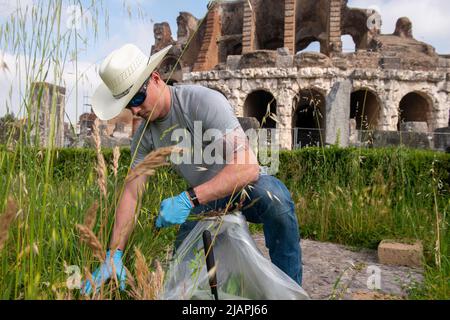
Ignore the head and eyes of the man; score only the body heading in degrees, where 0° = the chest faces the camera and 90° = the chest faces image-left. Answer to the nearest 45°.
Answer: approximately 45°

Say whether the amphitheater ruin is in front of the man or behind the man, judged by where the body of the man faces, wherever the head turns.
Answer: behind

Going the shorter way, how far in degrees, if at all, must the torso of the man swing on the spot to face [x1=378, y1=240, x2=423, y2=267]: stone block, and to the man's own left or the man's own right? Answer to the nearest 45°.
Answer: approximately 180°
